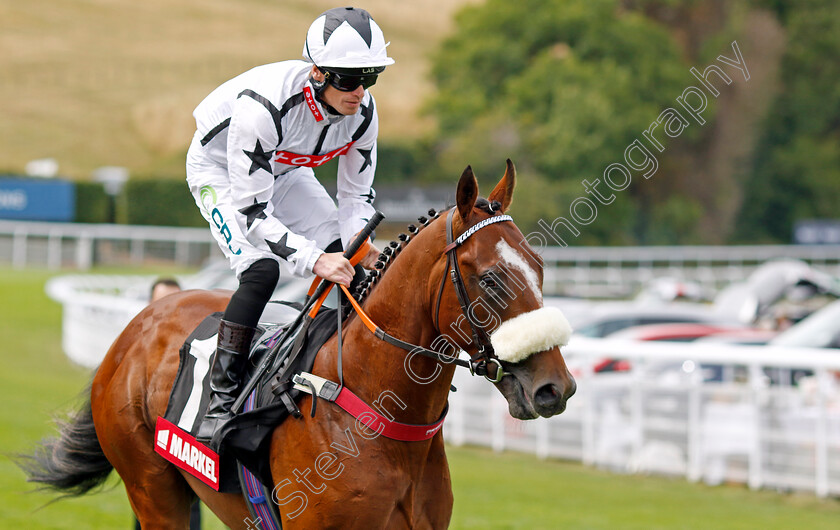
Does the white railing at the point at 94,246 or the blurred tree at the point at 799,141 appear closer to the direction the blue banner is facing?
the white railing

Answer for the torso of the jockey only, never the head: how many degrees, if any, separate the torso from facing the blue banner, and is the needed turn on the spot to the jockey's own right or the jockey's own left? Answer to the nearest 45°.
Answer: approximately 135° to the jockey's own left

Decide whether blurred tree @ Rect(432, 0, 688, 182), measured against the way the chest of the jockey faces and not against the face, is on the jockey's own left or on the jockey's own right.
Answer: on the jockey's own left

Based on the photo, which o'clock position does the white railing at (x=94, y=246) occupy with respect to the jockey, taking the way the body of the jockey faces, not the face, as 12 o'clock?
The white railing is roughly at 7 o'clock from the jockey.

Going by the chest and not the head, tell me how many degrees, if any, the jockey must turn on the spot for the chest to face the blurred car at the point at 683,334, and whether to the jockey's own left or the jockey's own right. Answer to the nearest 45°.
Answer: approximately 90° to the jockey's own left

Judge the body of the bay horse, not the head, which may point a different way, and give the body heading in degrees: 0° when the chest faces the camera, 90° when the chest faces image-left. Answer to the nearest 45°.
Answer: approximately 315°

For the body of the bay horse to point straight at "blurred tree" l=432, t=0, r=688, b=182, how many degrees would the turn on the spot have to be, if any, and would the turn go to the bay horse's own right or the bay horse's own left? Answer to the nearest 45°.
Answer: approximately 135° to the bay horse's own left

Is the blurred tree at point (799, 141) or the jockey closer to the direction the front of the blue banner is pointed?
the jockey

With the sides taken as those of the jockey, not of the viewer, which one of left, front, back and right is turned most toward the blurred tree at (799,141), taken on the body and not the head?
left
